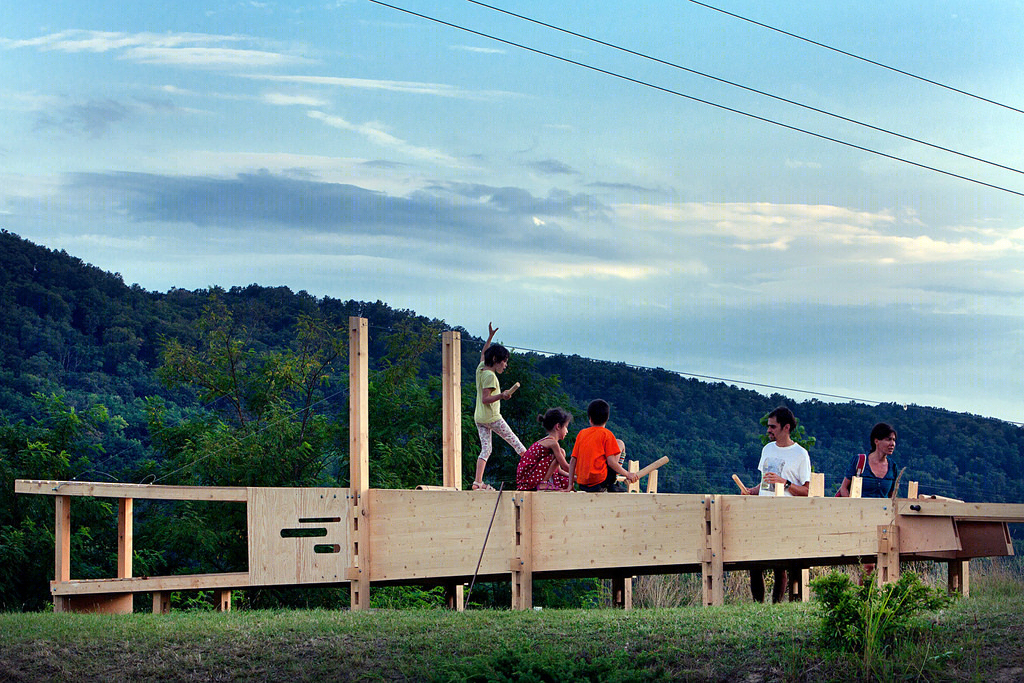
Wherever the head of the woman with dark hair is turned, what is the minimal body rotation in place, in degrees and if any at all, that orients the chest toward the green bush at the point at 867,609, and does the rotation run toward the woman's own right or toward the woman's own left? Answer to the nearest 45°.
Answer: approximately 45° to the woman's own right

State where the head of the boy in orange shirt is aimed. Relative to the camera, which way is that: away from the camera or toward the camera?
away from the camera

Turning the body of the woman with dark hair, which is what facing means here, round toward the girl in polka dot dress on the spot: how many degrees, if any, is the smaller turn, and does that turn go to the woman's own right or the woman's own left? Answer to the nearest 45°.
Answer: approximately 135° to the woman's own right

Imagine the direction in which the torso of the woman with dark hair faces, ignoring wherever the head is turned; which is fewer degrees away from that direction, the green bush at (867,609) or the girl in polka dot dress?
the green bush

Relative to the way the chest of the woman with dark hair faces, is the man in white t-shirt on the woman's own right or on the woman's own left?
on the woman's own right

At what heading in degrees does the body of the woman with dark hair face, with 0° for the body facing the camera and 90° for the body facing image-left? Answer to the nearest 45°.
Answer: approximately 315°

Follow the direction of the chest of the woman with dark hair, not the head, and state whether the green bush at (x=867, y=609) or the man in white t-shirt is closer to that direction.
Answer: the green bush

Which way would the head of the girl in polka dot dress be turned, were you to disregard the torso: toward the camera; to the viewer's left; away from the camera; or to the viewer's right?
to the viewer's right

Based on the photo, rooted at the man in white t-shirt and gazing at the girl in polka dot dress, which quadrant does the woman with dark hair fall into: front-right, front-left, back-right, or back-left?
back-right

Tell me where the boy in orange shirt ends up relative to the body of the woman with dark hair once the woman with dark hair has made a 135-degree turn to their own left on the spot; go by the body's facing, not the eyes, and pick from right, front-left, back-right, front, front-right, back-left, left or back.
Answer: left
